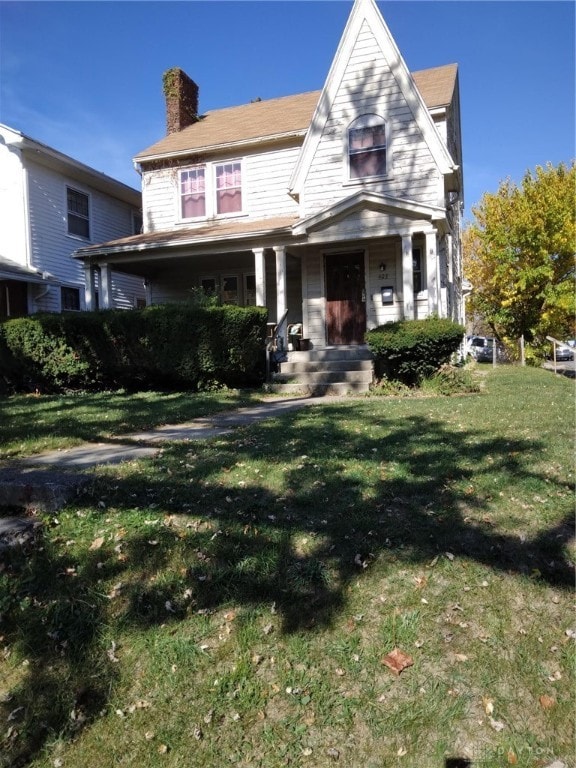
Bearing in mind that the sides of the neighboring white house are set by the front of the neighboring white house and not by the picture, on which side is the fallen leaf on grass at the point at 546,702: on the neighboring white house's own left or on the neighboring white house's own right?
on the neighboring white house's own left

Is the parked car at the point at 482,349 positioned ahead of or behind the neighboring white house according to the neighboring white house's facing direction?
behind

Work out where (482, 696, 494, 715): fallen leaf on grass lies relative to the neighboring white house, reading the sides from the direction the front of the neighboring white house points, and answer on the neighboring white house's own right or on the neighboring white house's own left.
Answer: on the neighboring white house's own left

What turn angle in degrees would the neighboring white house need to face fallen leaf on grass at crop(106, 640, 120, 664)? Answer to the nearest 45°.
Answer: approximately 45° to its left

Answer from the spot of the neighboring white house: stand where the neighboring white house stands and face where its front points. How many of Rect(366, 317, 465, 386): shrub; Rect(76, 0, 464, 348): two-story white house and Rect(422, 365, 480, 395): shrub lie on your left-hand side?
3

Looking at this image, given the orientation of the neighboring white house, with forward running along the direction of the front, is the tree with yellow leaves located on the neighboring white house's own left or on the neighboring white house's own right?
on the neighboring white house's own left

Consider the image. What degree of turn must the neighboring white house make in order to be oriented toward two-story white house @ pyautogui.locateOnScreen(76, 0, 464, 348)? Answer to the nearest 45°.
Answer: approximately 90° to its left

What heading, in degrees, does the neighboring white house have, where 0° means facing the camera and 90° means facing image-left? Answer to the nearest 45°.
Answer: approximately 45°

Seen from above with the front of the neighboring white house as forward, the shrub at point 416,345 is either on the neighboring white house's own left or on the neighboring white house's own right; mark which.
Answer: on the neighboring white house's own left

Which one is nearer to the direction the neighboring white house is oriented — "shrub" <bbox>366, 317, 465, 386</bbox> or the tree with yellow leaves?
the shrub
